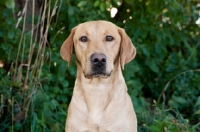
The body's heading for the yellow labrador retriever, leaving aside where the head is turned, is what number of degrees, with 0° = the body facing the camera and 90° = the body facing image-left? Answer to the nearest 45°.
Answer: approximately 0°
